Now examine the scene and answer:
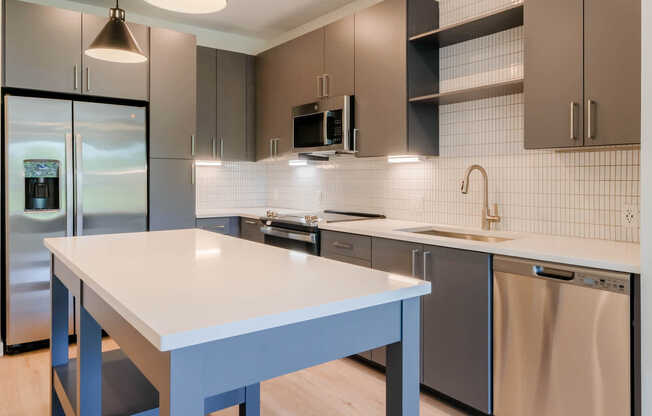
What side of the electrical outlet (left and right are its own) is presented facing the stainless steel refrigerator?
right

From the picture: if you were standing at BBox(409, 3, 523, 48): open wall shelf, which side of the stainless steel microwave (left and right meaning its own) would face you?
left

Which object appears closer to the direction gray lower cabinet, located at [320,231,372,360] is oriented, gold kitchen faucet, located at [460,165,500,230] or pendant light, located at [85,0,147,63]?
the pendant light

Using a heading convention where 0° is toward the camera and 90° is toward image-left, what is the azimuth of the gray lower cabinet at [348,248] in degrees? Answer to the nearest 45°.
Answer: approximately 45°

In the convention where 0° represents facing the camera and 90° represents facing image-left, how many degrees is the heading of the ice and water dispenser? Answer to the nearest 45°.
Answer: approximately 0°

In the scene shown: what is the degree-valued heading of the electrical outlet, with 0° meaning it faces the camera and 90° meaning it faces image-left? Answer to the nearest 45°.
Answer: approximately 0°

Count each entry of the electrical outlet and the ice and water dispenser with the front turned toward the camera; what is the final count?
2
